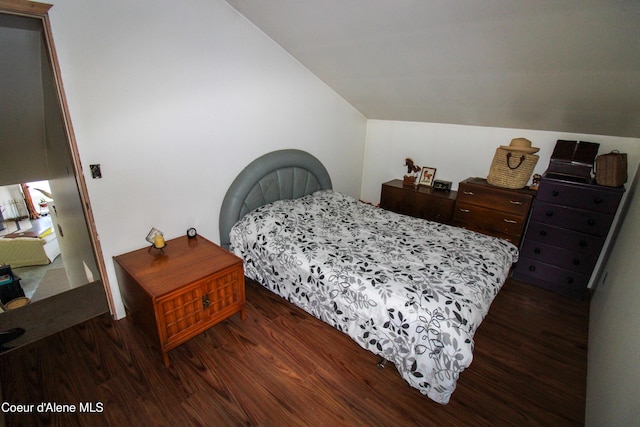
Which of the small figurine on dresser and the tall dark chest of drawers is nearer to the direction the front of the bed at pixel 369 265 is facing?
the tall dark chest of drawers

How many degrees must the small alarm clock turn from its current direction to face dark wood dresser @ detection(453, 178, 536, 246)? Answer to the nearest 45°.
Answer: approximately 45° to its left

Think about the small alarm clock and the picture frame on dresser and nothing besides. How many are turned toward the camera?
2

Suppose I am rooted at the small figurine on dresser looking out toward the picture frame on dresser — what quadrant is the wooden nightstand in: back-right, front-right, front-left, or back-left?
back-right

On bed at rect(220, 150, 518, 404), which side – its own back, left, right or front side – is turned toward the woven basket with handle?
left

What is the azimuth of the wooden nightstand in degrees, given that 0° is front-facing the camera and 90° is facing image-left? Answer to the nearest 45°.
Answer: approximately 315°

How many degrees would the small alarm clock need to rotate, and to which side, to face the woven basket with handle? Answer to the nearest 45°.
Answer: approximately 45° to its left

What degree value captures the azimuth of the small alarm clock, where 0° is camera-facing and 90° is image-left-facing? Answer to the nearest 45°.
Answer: approximately 0°

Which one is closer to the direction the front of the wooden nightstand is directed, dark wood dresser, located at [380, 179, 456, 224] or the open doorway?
the dark wood dresser

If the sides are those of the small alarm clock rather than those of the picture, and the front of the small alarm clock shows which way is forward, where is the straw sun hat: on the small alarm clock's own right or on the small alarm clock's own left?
on the small alarm clock's own left

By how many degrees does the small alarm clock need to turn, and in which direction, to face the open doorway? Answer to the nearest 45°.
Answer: approximately 45° to its right

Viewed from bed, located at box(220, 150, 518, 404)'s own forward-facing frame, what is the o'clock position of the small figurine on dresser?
The small figurine on dresser is roughly at 8 o'clock from the bed.
